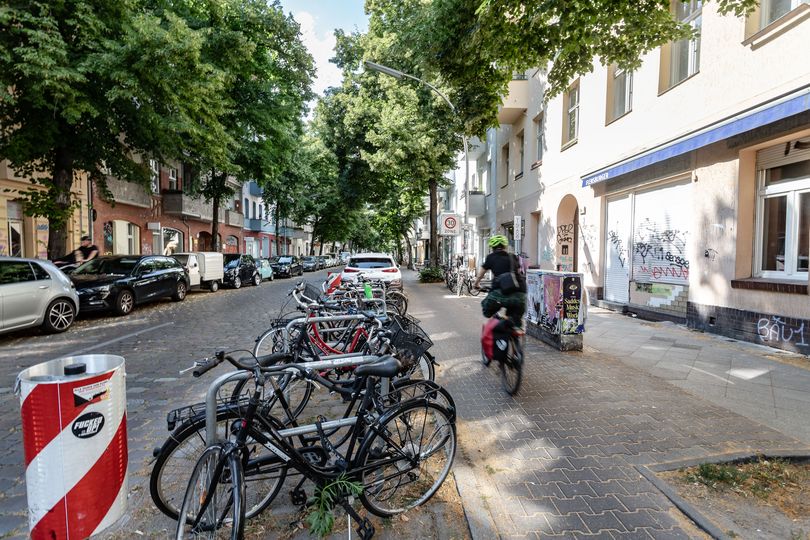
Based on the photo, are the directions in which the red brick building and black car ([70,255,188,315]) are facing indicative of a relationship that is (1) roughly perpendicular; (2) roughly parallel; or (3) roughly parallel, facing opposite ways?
roughly perpendicular

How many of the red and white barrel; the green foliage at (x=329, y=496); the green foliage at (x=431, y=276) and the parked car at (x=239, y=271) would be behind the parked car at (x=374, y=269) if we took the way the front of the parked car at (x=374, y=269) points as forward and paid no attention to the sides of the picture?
2

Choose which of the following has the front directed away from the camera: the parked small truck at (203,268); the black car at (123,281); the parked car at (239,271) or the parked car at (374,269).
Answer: the parked car at (374,269)

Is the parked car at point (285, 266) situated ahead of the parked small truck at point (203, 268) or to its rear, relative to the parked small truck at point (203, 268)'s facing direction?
to the rear

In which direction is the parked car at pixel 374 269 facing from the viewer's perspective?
away from the camera

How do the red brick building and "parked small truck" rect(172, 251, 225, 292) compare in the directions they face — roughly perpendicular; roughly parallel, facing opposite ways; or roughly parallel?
roughly perpendicular

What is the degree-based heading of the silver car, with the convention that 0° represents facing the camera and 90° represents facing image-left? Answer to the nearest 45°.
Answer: approximately 45°

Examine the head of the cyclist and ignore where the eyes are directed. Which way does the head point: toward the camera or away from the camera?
away from the camera

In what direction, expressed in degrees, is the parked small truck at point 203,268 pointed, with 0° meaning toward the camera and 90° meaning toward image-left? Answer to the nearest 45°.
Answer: approximately 45°

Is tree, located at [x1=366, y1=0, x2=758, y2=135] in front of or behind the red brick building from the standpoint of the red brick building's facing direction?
in front

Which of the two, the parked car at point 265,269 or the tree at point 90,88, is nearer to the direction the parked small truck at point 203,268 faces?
the tree

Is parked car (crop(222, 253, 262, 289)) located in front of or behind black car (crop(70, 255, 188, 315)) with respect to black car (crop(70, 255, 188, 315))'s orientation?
behind

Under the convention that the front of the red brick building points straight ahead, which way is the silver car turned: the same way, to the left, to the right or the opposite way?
to the right

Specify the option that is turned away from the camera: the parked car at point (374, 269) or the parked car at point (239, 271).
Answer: the parked car at point (374, 269)

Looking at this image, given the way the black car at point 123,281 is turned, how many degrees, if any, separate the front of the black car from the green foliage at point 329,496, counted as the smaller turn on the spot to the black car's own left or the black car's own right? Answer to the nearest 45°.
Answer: approximately 45° to the black car's own left

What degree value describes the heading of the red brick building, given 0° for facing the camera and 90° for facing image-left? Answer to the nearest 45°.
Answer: approximately 315°
